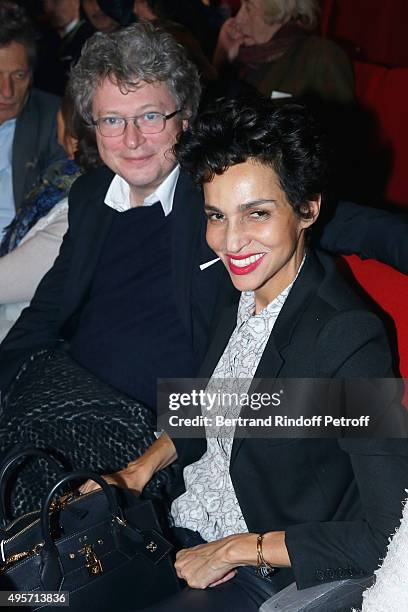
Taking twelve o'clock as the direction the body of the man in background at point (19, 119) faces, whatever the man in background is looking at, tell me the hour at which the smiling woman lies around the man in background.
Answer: The smiling woman is roughly at 10 o'clock from the man in background.

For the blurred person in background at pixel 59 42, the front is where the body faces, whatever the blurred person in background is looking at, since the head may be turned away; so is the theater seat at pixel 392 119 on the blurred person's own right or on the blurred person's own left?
on the blurred person's own left

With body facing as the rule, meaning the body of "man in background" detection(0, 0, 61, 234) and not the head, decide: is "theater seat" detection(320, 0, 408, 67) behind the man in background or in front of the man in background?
behind

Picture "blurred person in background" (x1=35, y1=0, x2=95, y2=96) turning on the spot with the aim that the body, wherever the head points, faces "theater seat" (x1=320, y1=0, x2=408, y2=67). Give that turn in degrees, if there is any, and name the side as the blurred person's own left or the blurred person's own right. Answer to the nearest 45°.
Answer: approximately 135° to the blurred person's own left

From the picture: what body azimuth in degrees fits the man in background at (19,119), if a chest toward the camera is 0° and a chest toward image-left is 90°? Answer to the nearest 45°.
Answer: approximately 45°

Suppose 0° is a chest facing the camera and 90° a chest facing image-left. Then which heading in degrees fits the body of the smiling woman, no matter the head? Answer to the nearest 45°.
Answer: approximately 45°

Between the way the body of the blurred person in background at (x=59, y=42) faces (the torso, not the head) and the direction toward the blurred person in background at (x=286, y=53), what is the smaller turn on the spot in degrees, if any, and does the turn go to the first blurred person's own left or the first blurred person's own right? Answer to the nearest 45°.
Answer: approximately 90° to the first blurred person's own left

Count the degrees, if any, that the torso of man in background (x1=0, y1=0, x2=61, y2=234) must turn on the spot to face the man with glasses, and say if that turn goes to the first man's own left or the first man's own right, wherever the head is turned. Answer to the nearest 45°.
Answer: approximately 45° to the first man's own left
